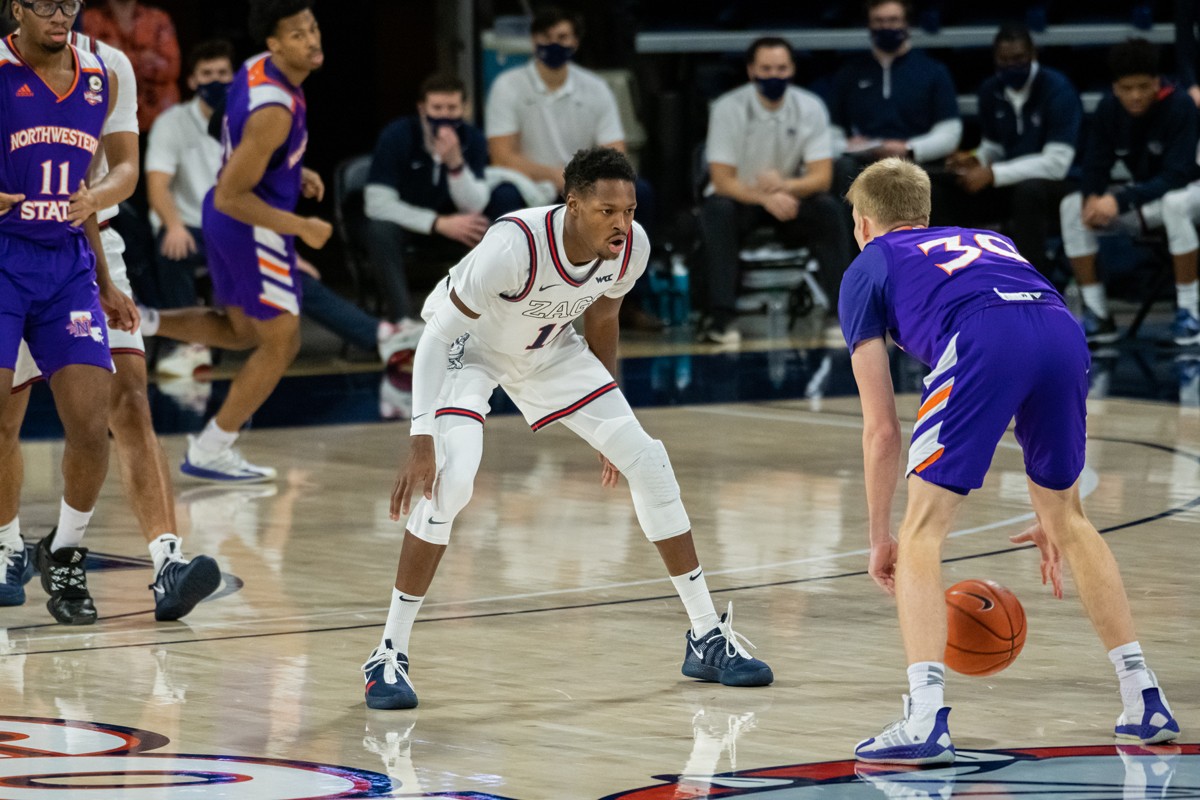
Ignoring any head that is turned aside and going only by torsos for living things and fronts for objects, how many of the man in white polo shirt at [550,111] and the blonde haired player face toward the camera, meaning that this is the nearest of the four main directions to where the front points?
1

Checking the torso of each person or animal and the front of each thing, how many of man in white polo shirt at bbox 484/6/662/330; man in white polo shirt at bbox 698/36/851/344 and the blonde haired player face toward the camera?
2

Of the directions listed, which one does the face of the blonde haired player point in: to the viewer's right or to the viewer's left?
to the viewer's left

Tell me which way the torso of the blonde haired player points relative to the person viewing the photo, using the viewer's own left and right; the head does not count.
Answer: facing away from the viewer and to the left of the viewer

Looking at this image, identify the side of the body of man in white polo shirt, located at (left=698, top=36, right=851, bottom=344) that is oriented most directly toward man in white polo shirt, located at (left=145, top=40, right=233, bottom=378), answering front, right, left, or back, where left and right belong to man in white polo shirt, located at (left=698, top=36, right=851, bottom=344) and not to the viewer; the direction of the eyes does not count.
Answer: right

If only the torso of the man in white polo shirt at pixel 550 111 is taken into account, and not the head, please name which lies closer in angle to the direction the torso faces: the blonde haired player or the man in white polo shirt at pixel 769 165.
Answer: the blonde haired player

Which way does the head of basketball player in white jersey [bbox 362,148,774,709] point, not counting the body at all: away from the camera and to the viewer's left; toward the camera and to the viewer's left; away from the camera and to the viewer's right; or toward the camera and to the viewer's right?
toward the camera and to the viewer's right

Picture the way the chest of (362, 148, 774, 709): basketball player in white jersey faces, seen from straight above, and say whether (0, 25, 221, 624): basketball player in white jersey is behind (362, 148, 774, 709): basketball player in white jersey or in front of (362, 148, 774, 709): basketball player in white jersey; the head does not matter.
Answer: behind

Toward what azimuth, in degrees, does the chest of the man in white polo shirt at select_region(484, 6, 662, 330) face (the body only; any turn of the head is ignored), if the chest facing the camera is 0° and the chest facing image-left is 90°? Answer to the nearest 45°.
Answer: approximately 0°
